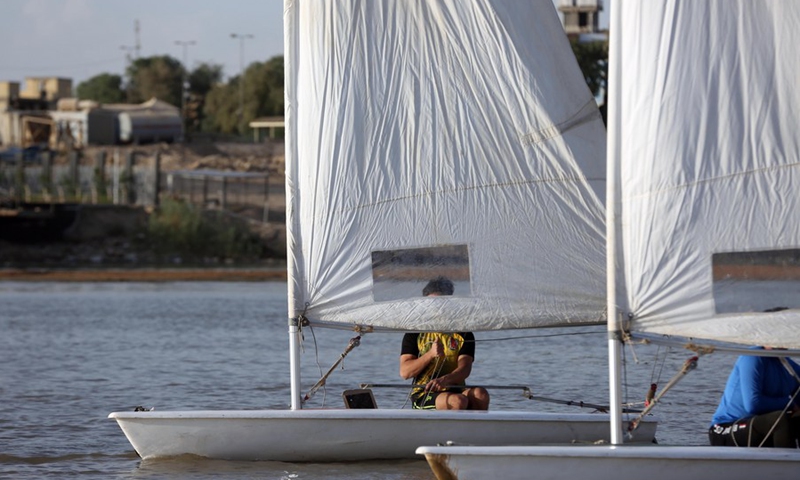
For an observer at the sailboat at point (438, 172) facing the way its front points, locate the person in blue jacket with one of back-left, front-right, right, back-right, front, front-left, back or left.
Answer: back-left

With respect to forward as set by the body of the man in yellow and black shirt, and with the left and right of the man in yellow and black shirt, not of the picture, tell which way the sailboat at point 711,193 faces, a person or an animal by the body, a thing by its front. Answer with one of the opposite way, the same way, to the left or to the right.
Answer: to the right

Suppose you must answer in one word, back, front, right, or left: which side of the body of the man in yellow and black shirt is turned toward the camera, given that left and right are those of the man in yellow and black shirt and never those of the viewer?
front

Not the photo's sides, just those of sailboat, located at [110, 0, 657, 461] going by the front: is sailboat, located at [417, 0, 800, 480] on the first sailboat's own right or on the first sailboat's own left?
on the first sailboat's own left

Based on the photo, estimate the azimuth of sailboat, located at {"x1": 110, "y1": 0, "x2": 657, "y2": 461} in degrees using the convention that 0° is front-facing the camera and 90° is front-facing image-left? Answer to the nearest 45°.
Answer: approximately 90°

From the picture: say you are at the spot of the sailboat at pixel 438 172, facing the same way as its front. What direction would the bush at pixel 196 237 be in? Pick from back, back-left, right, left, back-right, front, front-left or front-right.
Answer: right

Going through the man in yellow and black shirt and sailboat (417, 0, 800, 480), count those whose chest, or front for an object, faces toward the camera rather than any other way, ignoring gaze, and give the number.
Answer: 1

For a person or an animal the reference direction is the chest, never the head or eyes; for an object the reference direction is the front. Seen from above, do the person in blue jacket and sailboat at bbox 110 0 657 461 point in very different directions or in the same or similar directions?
very different directions

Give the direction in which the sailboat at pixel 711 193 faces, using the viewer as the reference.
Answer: facing to the left of the viewer
